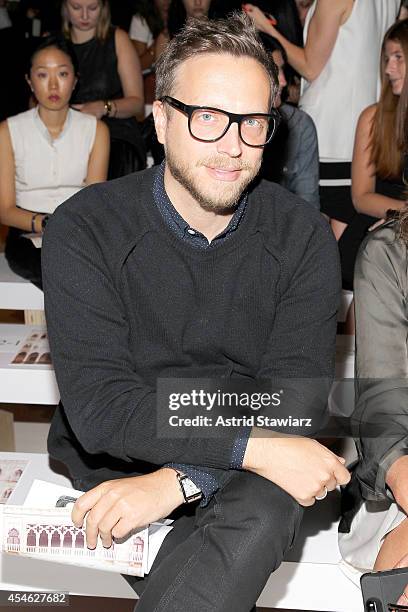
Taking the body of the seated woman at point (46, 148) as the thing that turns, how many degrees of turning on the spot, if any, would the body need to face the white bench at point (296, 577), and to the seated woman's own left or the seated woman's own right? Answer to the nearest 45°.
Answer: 0° — they already face it

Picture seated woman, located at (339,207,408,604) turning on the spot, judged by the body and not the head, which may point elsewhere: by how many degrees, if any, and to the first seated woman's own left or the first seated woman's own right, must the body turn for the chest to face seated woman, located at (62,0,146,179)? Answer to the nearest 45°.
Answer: approximately 180°

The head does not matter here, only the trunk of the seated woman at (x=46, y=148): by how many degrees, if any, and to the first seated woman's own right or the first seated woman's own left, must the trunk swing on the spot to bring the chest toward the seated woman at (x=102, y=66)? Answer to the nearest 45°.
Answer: approximately 180°

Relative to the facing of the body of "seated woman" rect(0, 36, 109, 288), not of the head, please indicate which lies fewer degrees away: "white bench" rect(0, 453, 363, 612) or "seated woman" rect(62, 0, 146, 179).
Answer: the white bench

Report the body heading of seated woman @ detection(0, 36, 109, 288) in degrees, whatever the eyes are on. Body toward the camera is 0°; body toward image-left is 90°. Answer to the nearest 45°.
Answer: approximately 0°

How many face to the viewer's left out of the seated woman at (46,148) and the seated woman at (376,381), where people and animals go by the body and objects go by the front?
0

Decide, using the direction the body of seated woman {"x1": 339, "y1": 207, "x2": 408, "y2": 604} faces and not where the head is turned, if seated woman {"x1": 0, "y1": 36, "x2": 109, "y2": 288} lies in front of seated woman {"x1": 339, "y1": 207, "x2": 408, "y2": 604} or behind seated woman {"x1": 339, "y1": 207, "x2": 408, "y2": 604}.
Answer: behind
